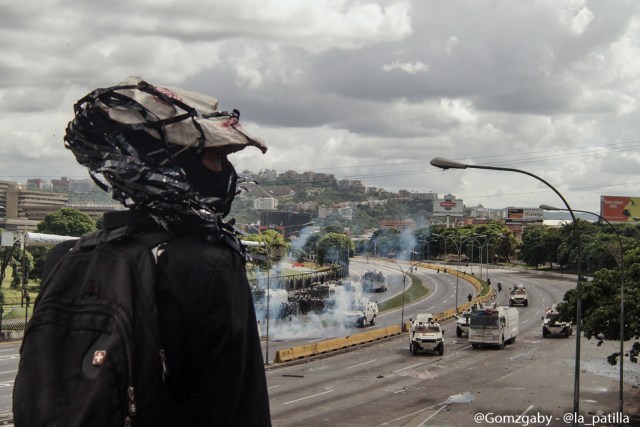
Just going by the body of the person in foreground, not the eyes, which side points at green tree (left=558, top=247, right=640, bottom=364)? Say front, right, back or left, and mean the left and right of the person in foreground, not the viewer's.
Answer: front

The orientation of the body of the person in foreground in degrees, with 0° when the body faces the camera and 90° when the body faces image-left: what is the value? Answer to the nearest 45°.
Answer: approximately 225°
